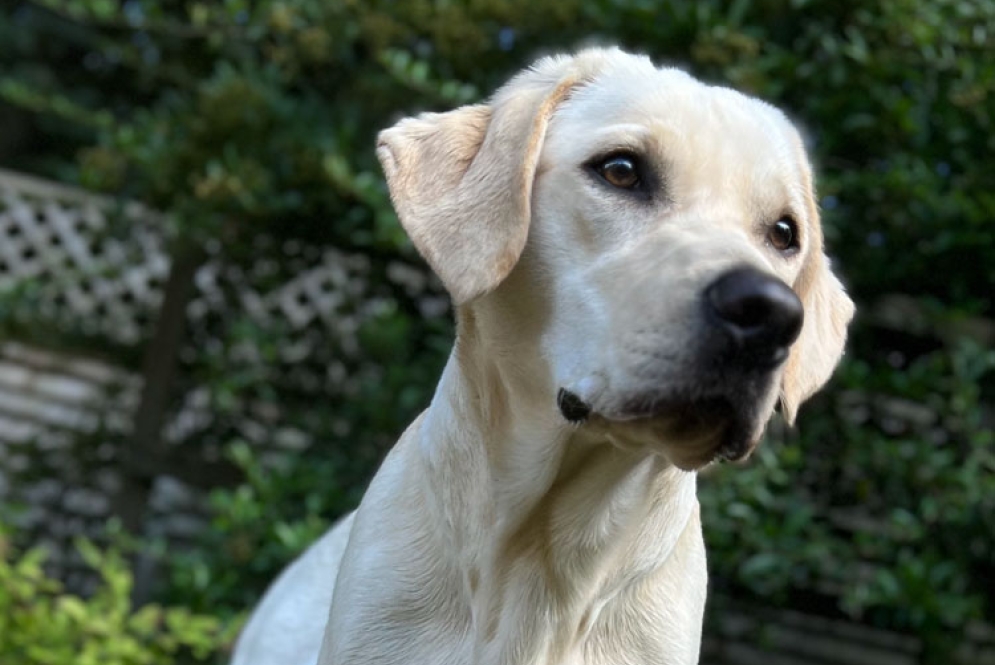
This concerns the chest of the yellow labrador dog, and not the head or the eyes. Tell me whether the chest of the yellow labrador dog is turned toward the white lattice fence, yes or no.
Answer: no

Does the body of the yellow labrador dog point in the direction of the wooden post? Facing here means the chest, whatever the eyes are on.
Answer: no

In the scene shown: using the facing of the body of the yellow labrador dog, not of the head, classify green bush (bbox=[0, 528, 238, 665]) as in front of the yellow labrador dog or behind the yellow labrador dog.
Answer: behind

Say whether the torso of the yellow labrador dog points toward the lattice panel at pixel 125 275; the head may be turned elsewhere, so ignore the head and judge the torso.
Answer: no

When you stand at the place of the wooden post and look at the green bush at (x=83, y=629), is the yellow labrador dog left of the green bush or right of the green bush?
left

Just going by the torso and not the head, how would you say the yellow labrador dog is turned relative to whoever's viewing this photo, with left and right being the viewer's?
facing the viewer and to the right of the viewer

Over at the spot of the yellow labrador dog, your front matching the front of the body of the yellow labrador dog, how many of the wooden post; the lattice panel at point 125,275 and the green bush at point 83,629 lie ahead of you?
0

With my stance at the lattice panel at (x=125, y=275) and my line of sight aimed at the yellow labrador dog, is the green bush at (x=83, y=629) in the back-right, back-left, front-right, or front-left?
front-right

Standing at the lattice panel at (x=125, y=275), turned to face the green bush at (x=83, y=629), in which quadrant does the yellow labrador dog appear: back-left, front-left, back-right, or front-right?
front-left
